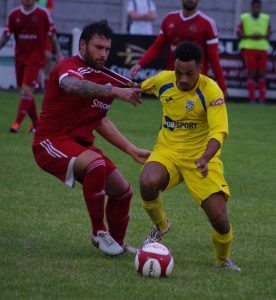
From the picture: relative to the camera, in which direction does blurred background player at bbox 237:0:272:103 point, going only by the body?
toward the camera

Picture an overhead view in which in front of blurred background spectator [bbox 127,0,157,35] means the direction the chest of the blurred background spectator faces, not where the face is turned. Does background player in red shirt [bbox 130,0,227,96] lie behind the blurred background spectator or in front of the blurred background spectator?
in front

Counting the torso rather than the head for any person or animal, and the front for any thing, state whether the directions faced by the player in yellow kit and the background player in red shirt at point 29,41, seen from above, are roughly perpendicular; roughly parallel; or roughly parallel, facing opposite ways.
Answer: roughly parallel

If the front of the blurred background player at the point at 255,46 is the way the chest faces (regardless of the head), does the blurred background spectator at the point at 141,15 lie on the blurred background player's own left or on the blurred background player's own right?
on the blurred background player's own right

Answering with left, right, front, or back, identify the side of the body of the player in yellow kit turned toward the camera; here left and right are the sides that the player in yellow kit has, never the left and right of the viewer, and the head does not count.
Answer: front

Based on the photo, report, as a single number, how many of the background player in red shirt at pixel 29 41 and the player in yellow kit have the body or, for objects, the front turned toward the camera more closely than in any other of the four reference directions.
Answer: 2

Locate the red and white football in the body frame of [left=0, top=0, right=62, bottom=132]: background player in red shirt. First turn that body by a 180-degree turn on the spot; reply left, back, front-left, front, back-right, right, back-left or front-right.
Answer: back

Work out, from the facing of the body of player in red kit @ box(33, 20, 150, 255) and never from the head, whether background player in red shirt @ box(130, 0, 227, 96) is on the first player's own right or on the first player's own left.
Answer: on the first player's own left

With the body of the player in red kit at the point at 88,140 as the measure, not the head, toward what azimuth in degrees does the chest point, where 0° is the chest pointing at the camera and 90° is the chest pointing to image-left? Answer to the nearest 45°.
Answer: approximately 315°

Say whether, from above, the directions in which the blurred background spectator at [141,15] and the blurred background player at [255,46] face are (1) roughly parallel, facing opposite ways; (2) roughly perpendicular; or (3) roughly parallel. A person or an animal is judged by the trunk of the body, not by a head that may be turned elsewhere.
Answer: roughly parallel

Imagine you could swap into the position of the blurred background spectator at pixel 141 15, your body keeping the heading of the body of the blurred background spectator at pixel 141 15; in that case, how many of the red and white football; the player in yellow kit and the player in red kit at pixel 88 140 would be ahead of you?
3

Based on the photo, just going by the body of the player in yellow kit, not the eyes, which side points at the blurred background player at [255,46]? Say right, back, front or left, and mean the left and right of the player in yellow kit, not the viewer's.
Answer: back

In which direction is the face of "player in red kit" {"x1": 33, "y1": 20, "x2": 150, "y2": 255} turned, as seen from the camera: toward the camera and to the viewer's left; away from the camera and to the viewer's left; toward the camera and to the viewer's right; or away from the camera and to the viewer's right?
toward the camera and to the viewer's right
